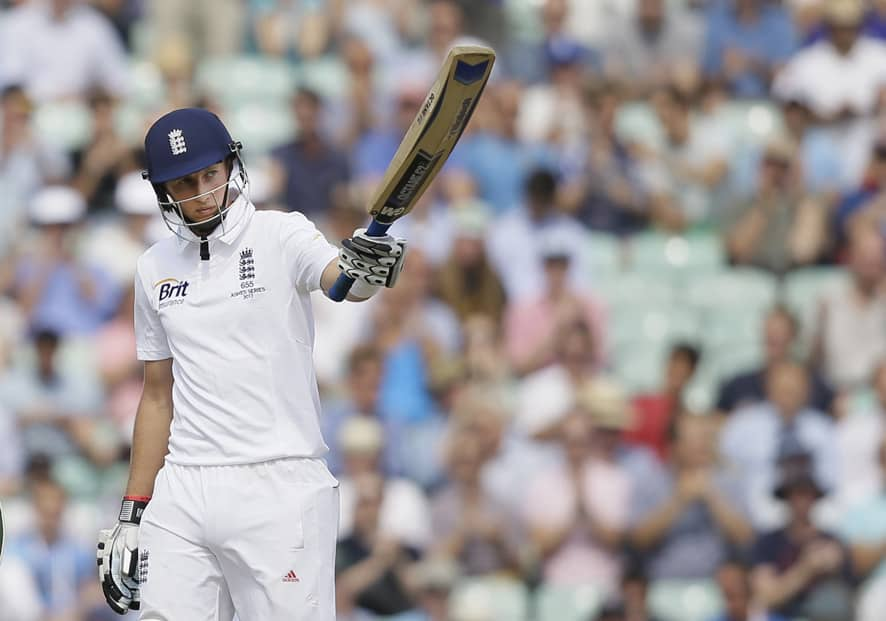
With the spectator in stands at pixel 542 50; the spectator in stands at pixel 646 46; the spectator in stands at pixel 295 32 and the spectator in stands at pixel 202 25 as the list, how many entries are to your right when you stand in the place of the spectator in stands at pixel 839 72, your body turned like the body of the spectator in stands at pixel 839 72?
4

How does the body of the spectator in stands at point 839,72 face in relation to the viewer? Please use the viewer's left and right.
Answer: facing the viewer

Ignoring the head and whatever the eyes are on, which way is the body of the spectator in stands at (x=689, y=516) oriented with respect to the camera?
toward the camera

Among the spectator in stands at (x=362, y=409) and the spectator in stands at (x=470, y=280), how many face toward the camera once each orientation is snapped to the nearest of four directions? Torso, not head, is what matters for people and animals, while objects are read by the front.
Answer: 2

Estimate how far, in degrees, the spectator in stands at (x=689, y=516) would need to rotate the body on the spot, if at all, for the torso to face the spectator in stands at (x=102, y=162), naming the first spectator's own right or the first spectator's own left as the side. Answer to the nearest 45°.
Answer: approximately 90° to the first spectator's own right

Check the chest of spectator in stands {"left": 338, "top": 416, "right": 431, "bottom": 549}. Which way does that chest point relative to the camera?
toward the camera

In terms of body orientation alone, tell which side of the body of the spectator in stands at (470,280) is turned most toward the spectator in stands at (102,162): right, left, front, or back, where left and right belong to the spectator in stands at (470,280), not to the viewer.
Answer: right

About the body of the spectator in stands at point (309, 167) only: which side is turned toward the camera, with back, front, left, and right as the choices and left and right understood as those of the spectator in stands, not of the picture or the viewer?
front

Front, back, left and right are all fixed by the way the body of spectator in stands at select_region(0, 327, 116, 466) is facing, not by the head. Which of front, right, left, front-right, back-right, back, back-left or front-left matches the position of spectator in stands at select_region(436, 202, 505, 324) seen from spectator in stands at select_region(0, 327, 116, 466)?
left
